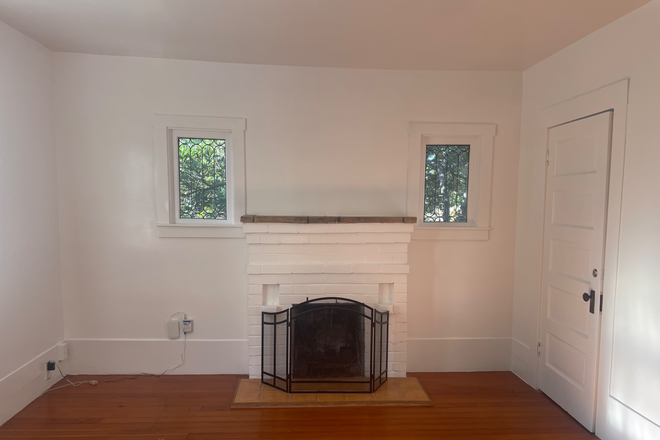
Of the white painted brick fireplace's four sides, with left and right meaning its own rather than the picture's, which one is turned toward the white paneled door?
left

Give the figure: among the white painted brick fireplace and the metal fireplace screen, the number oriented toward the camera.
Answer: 2

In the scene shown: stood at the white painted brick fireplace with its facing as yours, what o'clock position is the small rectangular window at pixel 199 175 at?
The small rectangular window is roughly at 3 o'clock from the white painted brick fireplace.

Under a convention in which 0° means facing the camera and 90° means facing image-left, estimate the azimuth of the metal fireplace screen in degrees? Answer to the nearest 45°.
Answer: approximately 0°

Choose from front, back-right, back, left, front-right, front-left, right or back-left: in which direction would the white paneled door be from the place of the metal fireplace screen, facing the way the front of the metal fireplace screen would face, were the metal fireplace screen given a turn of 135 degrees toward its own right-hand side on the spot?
back-right
